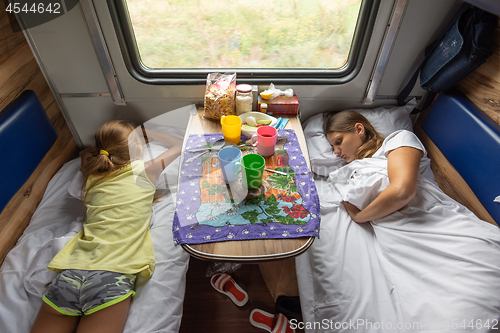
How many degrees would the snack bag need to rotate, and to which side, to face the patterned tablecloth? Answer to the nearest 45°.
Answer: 0° — it already faces it

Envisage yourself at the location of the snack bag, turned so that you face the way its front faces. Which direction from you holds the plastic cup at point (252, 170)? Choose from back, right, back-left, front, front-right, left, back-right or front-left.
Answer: front

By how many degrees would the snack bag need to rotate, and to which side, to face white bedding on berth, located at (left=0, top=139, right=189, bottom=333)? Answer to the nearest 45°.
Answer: approximately 45° to its right

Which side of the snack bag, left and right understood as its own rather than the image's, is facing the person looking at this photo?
front

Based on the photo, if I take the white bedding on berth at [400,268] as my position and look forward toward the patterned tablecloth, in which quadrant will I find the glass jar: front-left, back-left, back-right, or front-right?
front-right
